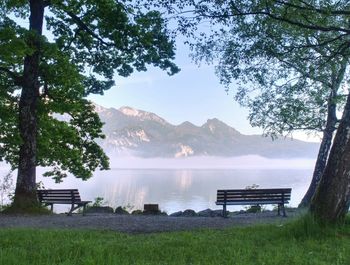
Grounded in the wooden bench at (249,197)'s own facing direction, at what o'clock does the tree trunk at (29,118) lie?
The tree trunk is roughly at 9 o'clock from the wooden bench.

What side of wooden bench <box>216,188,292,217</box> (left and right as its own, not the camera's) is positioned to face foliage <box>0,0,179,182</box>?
left

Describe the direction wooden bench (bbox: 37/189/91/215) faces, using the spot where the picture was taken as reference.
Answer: facing away from the viewer and to the right of the viewer

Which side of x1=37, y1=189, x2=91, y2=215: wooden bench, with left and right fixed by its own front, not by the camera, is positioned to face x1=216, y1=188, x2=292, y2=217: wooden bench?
right

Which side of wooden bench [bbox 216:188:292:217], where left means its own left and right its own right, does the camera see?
back

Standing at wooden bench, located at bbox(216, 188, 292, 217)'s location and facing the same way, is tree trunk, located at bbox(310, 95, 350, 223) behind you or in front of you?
behind

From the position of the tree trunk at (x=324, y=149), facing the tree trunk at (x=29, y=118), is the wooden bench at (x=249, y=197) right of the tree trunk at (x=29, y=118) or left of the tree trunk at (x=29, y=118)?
left

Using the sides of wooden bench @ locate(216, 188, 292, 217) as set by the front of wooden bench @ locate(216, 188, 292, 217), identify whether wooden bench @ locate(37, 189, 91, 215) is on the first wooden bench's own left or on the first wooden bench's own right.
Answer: on the first wooden bench's own left
